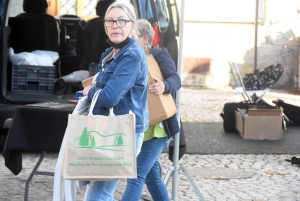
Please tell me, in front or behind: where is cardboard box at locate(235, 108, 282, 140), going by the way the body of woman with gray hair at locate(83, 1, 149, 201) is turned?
behind

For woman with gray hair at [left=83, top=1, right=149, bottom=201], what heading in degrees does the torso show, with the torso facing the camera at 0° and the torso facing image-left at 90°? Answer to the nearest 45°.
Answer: approximately 45°

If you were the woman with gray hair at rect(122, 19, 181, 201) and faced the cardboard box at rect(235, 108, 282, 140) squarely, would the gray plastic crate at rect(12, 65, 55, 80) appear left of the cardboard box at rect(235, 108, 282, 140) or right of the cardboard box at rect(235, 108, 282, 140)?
left

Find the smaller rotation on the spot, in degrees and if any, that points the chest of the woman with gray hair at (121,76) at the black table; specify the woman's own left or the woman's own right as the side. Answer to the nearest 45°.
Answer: approximately 90° to the woman's own right

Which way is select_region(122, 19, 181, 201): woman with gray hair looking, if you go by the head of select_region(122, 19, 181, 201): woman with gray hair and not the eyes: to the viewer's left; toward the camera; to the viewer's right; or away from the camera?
to the viewer's left

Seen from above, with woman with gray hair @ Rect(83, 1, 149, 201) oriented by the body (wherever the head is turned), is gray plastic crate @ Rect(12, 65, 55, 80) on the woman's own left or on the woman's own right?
on the woman's own right
